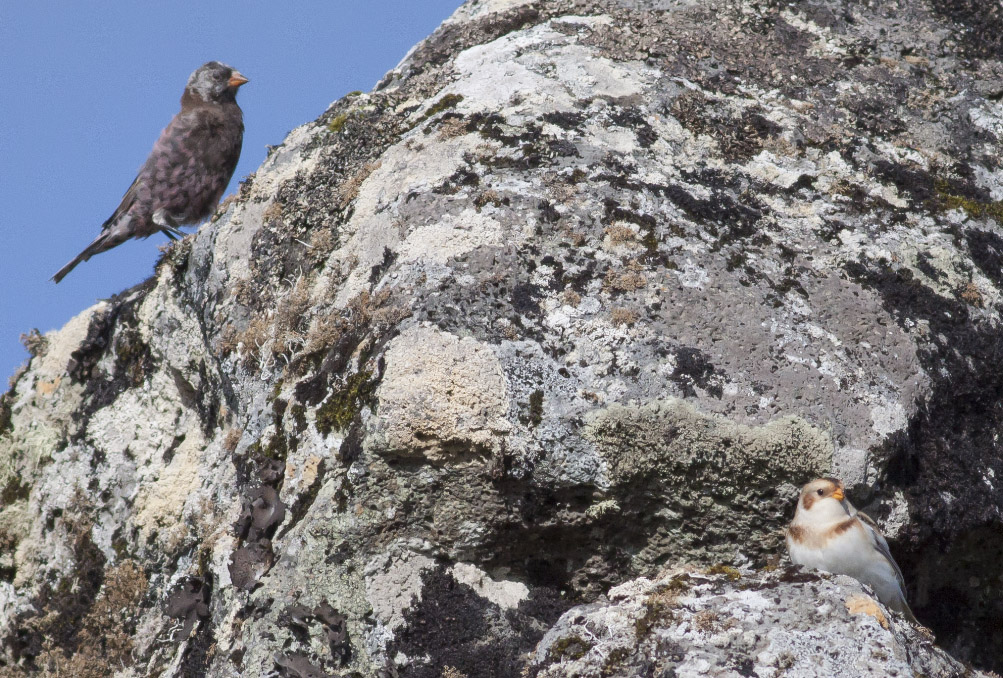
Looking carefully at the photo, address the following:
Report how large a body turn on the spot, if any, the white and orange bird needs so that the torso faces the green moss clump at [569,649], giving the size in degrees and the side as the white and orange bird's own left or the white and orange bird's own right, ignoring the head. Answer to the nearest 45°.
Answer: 0° — it already faces it

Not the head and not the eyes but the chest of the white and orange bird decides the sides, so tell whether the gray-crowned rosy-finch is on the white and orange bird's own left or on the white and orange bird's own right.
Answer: on the white and orange bird's own right

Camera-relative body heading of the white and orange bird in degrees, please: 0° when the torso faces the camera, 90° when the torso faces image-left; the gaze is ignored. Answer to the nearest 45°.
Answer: approximately 45°

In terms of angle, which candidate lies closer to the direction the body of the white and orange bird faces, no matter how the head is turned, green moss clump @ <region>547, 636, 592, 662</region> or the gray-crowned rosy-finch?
the green moss clump
